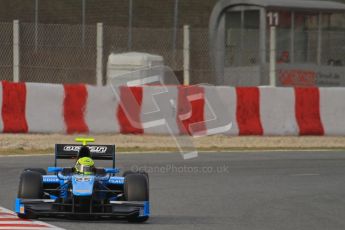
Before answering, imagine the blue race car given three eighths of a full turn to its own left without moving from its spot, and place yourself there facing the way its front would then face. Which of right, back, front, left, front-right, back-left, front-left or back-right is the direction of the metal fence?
front-left

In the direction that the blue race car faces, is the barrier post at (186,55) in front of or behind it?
behind

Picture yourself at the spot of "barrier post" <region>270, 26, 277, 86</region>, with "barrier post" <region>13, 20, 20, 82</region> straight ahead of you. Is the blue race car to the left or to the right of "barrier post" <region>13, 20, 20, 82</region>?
left

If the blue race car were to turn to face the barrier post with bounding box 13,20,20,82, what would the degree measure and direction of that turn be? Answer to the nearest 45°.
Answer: approximately 180°

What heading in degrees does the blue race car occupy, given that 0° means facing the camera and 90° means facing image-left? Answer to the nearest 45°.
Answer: approximately 0°

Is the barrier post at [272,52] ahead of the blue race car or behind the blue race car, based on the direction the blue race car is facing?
behind

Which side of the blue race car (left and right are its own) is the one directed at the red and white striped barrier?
back
